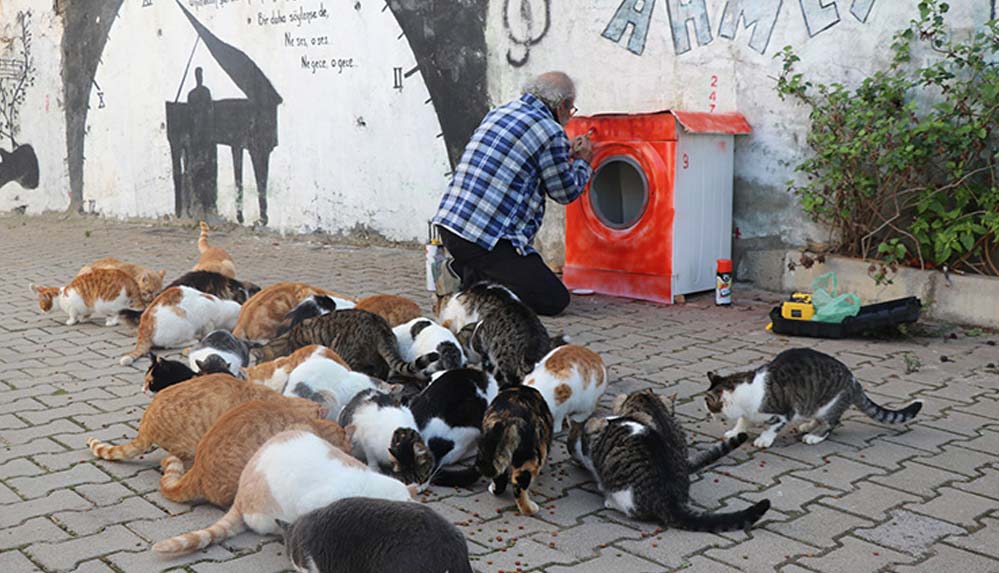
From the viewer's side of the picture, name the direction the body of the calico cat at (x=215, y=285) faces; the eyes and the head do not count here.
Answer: to the viewer's right

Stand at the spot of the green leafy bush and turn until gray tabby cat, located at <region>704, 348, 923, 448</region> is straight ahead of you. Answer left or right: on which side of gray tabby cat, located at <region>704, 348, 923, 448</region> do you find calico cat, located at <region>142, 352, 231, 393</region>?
right

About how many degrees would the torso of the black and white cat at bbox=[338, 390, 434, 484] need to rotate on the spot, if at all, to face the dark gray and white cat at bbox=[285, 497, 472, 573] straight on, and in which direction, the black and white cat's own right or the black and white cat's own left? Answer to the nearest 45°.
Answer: approximately 45° to the black and white cat's own right

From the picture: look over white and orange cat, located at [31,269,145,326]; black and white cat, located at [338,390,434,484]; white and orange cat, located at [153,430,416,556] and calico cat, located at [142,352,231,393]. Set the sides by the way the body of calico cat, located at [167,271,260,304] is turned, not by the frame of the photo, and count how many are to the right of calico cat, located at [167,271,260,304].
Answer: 3

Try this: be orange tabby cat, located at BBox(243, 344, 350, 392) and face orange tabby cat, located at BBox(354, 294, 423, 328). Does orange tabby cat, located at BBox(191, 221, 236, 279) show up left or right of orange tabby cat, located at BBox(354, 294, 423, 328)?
left

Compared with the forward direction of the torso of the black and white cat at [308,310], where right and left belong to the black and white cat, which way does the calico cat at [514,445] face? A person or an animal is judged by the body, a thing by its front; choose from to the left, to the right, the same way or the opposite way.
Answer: to the left

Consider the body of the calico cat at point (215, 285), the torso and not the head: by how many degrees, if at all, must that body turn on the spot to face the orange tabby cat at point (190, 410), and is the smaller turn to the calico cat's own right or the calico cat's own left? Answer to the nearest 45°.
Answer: approximately 90° to the calico cat's own right

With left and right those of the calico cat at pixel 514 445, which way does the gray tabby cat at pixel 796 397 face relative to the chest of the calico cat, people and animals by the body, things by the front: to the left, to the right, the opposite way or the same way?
to the left

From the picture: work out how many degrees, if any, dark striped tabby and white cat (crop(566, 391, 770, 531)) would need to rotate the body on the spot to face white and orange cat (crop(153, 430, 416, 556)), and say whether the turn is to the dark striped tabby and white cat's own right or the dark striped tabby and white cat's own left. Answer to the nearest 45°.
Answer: approximately 90° to the dark striped tabby and white cat's own left

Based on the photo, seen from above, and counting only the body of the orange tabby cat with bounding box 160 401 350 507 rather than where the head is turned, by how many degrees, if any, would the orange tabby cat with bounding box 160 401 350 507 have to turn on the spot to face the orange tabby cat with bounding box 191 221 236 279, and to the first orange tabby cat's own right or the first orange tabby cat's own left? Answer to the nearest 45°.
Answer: approximately 90° to the first orange tabby cat's own left

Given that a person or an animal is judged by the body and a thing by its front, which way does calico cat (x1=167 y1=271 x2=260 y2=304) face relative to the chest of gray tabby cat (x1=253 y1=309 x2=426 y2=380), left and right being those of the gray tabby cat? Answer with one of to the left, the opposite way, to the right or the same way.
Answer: the opposite way

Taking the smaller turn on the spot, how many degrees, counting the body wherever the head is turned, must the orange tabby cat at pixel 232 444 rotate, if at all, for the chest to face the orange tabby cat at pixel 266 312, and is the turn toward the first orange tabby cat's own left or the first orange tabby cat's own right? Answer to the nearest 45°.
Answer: approximately 90° to the first orange tabby cat's own left

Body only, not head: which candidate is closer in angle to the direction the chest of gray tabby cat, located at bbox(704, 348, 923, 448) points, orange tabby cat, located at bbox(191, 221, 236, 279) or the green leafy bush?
the orange tabby cat

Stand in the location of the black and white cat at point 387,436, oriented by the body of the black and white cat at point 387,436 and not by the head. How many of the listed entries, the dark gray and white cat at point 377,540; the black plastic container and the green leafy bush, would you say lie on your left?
2

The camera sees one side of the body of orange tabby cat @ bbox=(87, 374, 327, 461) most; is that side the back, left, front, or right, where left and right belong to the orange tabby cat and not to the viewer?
right
